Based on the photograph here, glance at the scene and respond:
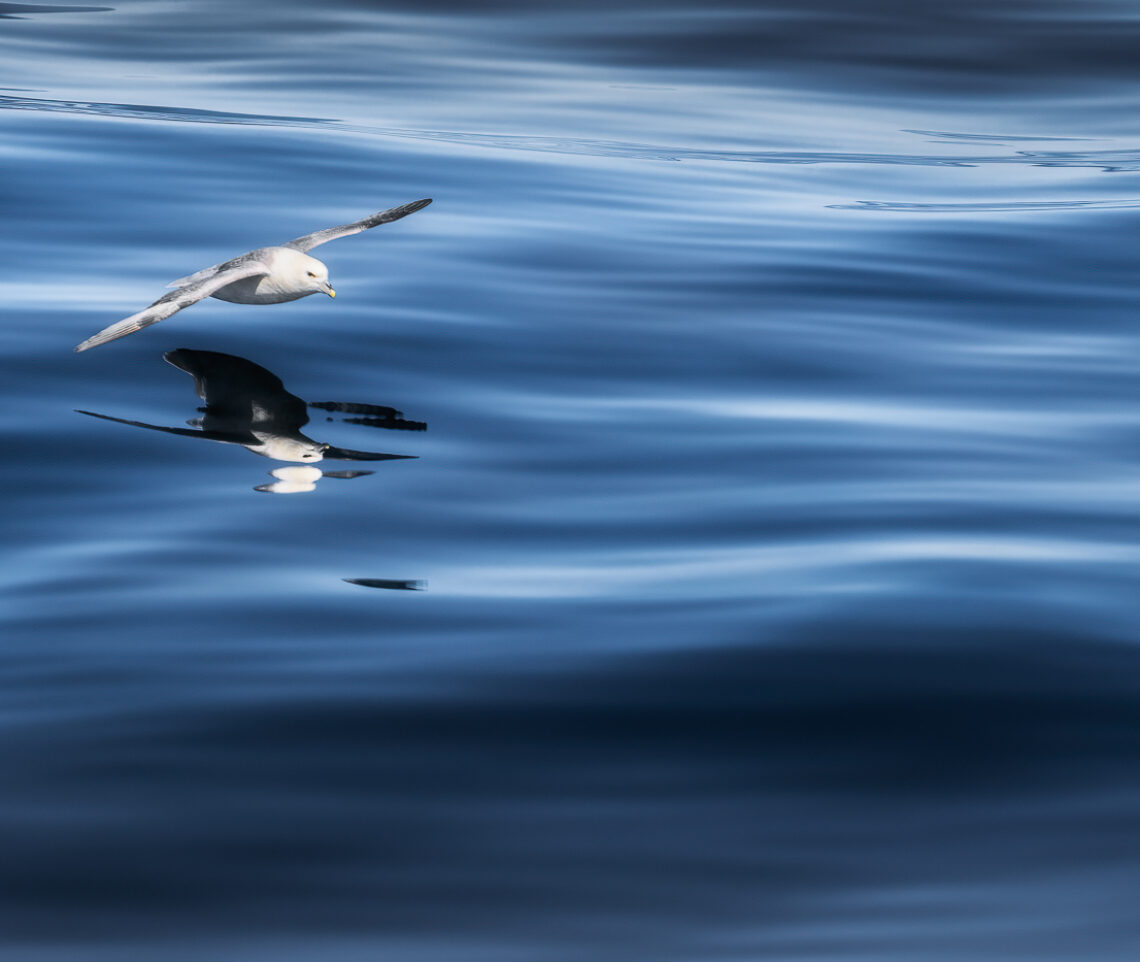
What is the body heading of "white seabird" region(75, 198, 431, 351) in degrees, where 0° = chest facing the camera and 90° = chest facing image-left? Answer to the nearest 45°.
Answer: approximately 315°
